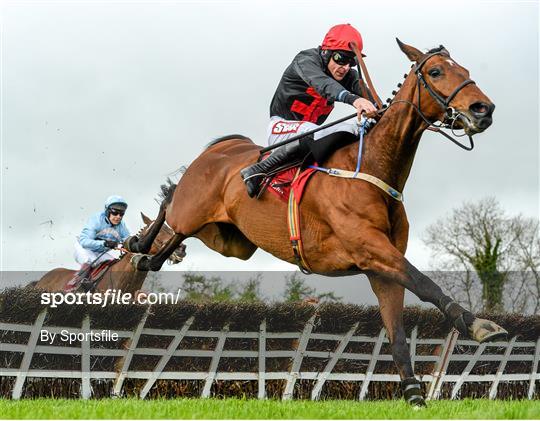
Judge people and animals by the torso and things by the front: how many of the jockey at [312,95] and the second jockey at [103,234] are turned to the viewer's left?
0

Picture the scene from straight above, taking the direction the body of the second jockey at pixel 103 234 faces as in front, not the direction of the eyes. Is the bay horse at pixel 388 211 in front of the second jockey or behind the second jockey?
in front

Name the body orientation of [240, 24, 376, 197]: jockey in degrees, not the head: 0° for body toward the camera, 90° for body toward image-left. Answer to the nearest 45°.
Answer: approximately 315°

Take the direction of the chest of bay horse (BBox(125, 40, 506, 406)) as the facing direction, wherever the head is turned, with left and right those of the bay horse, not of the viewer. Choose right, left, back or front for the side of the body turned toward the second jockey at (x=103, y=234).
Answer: back

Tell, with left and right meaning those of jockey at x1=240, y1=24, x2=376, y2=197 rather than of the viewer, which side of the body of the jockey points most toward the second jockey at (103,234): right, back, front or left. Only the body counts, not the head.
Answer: back

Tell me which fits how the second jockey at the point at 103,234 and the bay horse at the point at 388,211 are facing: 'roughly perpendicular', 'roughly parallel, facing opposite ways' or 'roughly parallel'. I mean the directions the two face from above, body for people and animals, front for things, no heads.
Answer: roughly parallel

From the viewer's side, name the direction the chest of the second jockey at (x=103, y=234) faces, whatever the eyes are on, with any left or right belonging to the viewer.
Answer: facing the viewer and to the right of the viewer

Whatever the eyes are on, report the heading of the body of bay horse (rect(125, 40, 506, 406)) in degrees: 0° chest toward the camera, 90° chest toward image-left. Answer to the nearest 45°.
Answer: approximately 315°

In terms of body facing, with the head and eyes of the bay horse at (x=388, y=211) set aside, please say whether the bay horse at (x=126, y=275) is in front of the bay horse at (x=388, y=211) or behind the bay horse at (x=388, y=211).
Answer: behind

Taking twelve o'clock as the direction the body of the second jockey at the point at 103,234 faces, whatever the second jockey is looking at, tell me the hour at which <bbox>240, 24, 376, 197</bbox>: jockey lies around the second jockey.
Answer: The jockey is roughly at 1 o'clock from the second jockey.

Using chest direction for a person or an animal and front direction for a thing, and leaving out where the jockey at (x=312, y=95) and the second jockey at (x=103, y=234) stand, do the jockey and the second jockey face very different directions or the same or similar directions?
same or similar directions

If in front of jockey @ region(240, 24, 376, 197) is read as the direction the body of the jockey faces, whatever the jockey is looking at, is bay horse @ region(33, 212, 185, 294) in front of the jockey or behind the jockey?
behind
